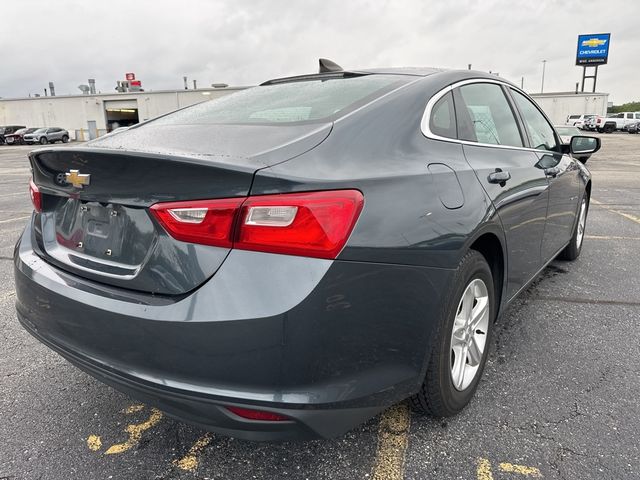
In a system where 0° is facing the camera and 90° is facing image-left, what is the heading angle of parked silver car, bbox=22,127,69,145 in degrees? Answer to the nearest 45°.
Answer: approximately 45°

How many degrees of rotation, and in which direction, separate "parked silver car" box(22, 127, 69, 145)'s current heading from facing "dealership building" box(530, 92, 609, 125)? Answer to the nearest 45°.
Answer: approximately 135° to its left

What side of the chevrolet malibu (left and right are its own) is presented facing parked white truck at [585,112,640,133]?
front

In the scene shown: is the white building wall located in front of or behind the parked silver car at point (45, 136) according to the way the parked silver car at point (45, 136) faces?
behind

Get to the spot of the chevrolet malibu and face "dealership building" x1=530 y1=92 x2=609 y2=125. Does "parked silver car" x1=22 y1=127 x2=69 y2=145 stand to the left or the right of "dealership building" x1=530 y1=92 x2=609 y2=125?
left

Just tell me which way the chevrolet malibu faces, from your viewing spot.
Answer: facing away from the viewer and to the right of the viewer

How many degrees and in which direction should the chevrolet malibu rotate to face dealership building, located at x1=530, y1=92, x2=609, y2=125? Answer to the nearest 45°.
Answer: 0° — it already faces it

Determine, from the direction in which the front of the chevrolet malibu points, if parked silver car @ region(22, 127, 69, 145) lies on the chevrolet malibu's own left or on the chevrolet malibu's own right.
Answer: on the chevrolet malibu's own left

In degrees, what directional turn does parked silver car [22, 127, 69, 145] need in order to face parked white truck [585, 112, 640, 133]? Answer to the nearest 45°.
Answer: approximately 90° to its left

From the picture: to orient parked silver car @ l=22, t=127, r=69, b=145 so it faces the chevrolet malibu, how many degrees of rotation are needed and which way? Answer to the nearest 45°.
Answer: approximately 45° to its left
